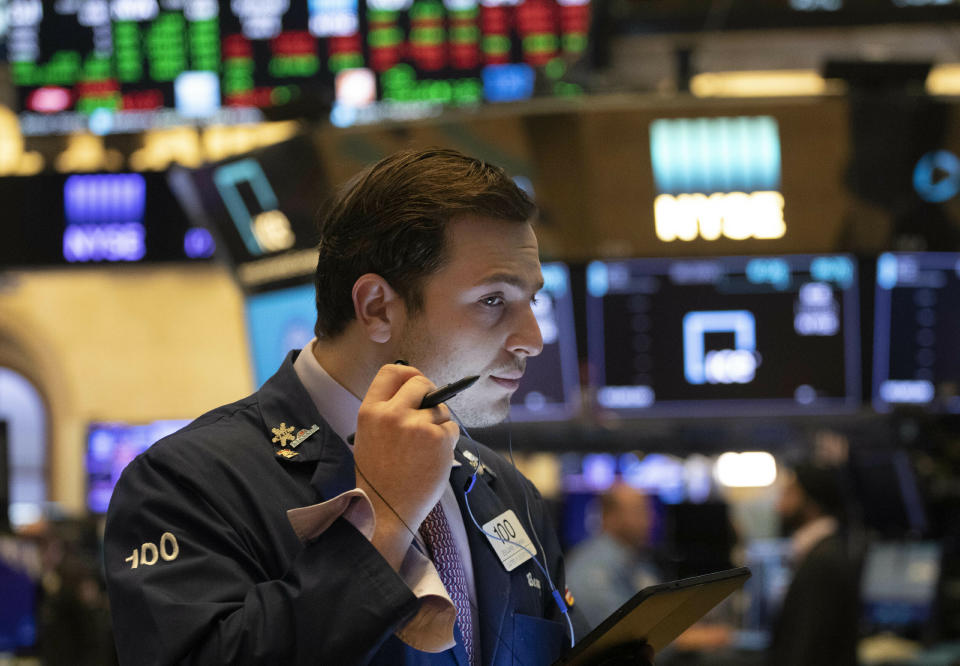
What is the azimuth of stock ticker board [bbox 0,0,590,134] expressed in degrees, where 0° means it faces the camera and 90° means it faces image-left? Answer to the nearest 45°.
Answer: approximately 0°

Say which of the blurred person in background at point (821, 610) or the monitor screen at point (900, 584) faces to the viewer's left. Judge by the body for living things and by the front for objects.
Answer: the blurred person in background

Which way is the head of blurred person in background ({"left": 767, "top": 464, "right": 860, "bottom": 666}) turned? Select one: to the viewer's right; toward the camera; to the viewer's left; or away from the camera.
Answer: to the viewer's left

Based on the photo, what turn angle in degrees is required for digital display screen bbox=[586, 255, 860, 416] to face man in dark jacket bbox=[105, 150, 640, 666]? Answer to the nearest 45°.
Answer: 0° — it already faces them

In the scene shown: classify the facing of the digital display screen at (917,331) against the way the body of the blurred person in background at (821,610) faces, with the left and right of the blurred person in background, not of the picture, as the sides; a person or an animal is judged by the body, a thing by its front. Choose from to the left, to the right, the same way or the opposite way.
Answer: to the left

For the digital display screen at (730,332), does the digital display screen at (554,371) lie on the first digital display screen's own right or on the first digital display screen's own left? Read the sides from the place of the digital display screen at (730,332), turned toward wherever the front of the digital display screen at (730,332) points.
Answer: on the first digital display screen's own right

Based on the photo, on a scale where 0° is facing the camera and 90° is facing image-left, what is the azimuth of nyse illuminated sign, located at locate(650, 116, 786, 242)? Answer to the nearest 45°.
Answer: approximately 0°

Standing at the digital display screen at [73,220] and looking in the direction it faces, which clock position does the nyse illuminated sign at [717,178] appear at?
The nyse illuminated sign is roughly at 10 o'clock from the digital display screen.
